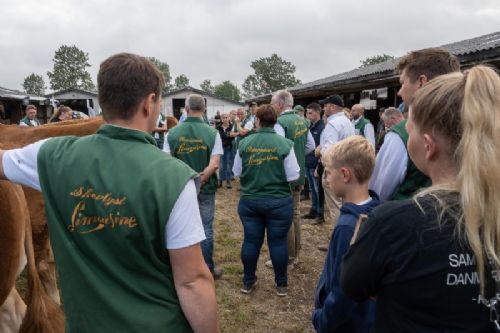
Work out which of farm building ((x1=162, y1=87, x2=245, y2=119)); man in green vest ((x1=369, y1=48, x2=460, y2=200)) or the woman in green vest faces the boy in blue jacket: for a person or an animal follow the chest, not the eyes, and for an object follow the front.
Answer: the farm building

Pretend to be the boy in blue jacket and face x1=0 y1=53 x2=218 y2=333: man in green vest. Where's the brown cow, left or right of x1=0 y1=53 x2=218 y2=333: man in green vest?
right

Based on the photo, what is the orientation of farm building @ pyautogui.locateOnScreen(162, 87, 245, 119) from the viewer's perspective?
toward the camera

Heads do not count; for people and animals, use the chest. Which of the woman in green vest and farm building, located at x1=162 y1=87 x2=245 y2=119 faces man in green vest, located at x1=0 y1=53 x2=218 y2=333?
the farm building

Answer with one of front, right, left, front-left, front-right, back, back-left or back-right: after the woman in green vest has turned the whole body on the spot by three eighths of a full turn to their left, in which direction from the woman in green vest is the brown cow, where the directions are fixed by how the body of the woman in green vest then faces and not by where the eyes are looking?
front

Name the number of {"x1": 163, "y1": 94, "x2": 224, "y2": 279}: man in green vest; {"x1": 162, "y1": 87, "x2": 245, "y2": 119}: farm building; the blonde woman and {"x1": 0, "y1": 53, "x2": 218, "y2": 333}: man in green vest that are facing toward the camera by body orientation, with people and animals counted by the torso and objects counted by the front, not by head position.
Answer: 1

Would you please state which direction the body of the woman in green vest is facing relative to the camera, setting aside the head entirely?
away from the camera

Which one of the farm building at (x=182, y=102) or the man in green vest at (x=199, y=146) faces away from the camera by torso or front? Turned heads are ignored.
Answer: the man in green vest

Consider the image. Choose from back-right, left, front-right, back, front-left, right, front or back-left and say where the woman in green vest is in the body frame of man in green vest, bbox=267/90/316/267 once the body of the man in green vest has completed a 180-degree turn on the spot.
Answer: front-right

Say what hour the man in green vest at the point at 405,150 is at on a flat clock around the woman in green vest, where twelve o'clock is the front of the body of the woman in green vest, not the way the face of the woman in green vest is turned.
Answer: The man in green vest is roughly at 5 o'clock from the woman in green vest.

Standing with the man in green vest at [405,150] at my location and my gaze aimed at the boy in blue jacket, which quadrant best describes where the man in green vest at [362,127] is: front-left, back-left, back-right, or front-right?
back-right

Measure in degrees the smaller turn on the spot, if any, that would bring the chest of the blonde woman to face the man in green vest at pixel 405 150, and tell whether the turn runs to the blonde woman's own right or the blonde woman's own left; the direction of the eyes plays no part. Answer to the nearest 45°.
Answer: approximately 45° to the blonde woman's own right

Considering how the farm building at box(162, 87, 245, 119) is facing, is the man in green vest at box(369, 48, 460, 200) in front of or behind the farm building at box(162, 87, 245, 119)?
in front

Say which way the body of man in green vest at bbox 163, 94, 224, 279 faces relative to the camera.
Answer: away from the camera

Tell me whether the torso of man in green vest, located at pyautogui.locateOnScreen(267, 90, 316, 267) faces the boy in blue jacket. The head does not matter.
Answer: no

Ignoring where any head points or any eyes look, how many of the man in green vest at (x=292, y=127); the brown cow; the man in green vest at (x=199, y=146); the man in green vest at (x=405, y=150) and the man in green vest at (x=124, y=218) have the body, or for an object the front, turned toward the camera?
0

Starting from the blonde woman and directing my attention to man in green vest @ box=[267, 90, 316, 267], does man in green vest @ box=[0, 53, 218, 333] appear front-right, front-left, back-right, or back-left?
front-left

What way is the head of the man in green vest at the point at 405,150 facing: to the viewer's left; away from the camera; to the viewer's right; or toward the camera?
to the viewer's left

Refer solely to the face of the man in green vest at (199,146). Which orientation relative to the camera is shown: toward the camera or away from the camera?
away from the camera

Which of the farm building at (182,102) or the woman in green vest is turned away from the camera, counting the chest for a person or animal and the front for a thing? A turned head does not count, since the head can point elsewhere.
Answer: the woman in green vest

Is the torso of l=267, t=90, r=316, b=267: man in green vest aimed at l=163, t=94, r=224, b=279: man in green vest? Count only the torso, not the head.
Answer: no
